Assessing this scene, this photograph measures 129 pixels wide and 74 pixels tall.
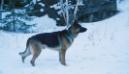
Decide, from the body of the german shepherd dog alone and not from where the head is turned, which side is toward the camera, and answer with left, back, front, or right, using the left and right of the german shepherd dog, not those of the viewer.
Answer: right

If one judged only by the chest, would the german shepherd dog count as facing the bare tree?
no
